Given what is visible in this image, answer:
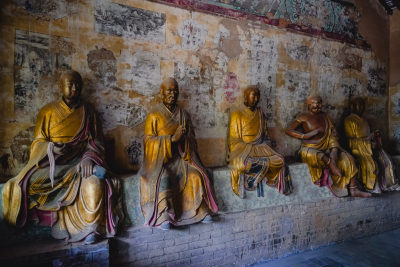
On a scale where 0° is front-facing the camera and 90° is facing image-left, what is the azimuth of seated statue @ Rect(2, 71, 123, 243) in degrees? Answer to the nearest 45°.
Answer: approximately 0°

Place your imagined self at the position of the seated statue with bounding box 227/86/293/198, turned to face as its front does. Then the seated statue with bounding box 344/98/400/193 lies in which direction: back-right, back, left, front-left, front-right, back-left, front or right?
left

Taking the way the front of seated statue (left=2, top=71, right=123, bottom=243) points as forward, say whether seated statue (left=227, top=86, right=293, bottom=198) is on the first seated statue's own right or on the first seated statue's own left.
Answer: on the first seated statue's own left

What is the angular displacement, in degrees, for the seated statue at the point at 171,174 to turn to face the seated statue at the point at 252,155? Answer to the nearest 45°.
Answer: approximately 90° to its left

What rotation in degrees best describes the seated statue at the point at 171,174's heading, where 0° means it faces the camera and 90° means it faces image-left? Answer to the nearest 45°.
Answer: approximately 315°

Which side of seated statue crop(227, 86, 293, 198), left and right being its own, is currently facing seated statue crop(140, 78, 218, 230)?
right

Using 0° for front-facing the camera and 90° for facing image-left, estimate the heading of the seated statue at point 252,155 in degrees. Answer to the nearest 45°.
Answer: approximately 315°

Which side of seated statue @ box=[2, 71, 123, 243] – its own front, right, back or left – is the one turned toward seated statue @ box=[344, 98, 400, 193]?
left

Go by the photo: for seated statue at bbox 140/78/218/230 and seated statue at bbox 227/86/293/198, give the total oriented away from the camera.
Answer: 0
